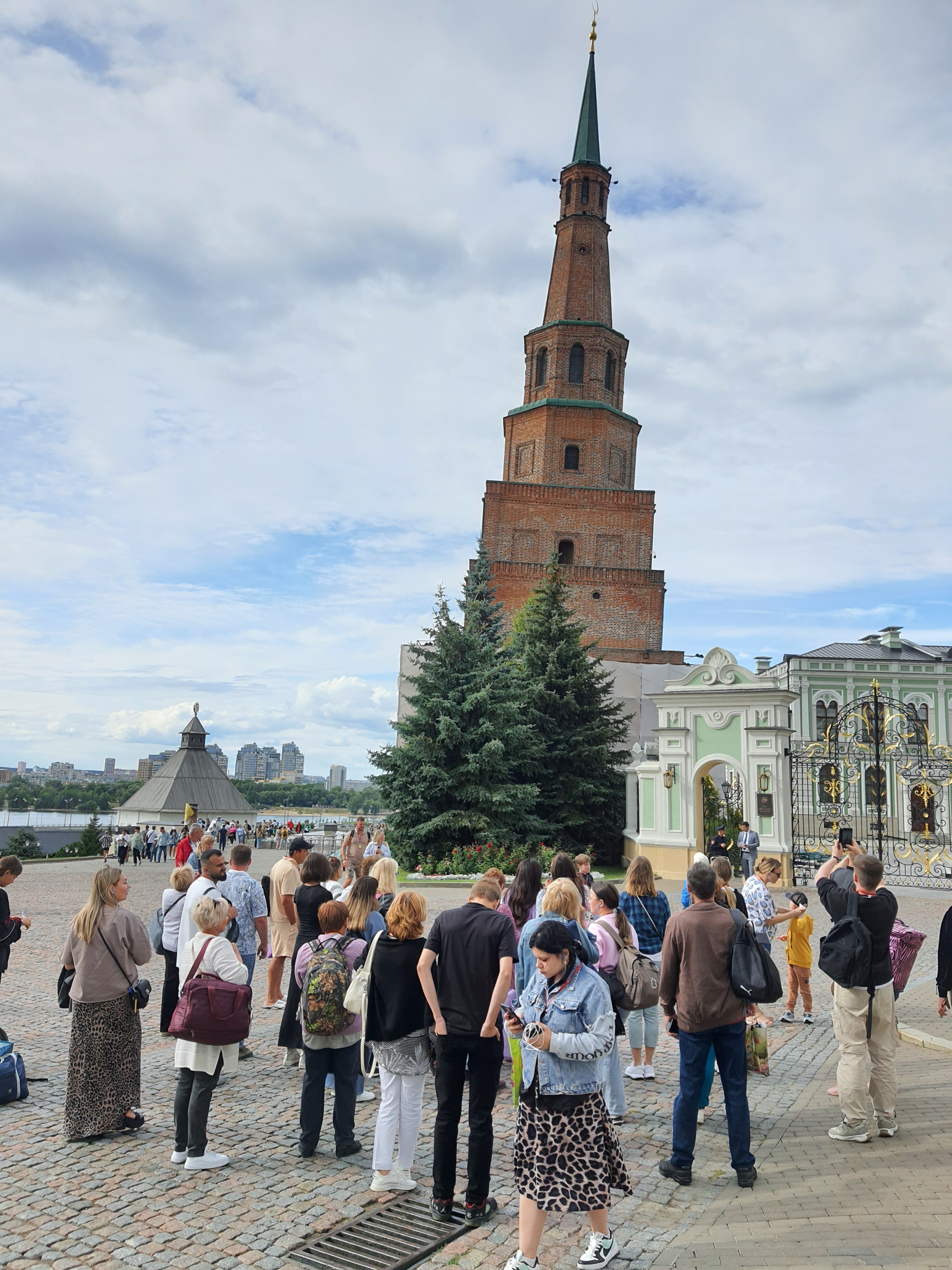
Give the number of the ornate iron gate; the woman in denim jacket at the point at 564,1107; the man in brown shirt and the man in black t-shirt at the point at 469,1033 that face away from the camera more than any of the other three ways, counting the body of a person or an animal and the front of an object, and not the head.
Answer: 2

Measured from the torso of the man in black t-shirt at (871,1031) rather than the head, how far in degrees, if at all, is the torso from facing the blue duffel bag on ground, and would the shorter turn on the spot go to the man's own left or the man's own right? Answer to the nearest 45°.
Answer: approximately 45° to the man's own left

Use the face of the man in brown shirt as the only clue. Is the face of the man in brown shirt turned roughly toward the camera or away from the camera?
away from the camera

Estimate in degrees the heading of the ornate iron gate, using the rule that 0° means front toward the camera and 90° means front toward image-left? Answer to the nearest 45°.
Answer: approximately 0°

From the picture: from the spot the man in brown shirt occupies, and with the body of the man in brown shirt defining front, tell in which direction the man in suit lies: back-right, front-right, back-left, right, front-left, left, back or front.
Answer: front

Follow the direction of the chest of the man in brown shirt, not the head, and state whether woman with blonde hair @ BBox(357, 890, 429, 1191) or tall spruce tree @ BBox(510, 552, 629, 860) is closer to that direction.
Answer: the tall spruce tree

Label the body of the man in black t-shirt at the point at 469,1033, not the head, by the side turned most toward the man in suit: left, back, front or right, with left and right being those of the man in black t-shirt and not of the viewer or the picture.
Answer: front

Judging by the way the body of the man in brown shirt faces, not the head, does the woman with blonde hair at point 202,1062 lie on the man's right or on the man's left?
on the man's left

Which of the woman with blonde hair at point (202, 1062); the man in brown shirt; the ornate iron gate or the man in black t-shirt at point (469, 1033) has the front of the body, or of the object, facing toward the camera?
the ornate iron gate

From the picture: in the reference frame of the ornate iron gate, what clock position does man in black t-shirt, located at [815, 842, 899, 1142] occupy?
The man in black t-shirt is roughly at 12 o'clock from the ornate iron gate.

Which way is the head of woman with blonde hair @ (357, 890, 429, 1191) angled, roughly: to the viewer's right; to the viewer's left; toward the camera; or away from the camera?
away from the camera

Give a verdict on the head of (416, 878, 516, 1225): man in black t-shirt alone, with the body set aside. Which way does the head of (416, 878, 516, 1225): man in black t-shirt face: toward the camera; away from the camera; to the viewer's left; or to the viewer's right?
away from the camera

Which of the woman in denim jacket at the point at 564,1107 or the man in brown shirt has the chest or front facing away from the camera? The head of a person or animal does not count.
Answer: the man in brown shirt

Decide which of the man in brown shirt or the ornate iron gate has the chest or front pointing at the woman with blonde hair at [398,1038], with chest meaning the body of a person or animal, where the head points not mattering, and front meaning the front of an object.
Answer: the ornate iron gate

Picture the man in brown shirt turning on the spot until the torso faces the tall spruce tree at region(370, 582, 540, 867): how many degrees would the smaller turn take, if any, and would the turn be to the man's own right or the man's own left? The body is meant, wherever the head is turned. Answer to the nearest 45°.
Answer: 0° — they already face it

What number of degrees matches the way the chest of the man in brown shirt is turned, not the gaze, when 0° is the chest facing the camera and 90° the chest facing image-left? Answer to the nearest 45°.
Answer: approximately 180°

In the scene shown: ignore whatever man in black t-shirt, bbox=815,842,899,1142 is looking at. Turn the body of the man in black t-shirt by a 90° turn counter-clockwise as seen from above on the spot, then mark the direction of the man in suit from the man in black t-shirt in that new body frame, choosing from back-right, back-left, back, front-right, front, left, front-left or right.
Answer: back-right

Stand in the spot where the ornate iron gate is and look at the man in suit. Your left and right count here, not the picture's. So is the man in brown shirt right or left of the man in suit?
left

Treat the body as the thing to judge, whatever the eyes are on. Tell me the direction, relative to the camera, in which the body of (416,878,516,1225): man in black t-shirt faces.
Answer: away from the camera
